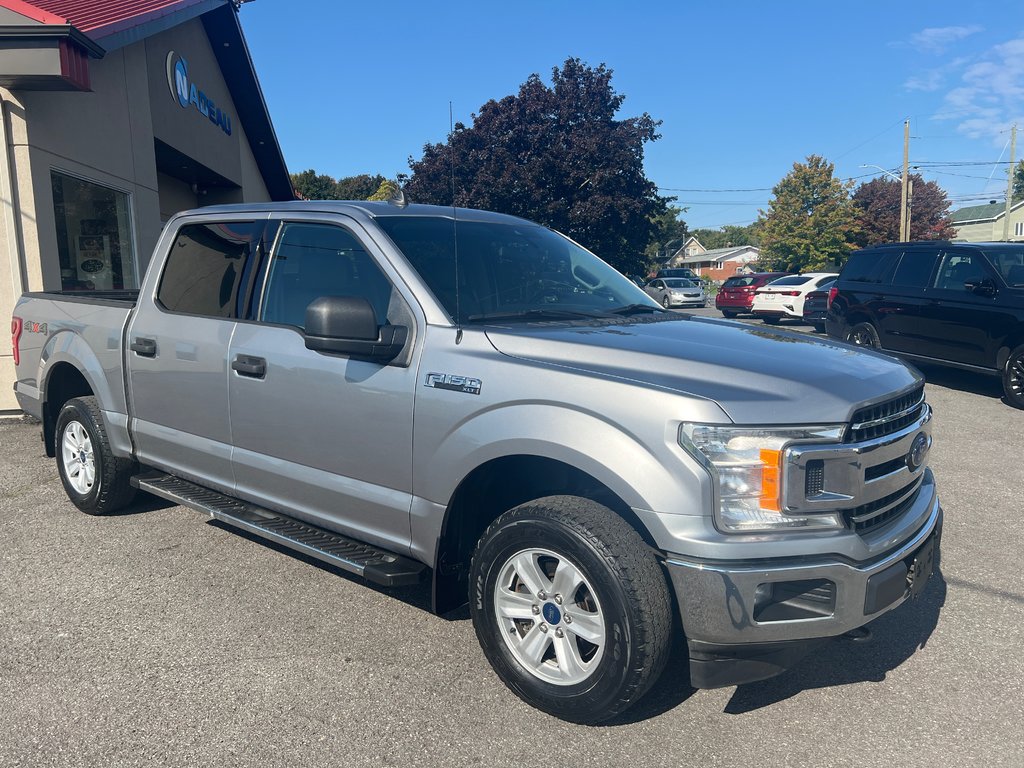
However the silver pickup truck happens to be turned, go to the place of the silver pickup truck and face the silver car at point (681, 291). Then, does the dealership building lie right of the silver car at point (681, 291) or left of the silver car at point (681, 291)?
left

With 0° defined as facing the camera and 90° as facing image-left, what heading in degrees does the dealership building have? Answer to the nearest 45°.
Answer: approximately 315°

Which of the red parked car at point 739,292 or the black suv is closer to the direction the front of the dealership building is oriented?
the black suv

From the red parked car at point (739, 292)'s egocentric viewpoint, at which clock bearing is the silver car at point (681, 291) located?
The silver car is roughly at 10 o'clock from the red parked car.

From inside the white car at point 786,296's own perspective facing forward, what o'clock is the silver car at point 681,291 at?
the silver car at point 681,291 is roughly at 10 o'clock from the white car at point 786,296.

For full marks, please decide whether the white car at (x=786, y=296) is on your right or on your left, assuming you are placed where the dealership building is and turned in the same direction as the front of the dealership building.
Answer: on your left

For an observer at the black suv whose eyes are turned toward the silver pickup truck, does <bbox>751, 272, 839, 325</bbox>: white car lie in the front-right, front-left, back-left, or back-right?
back-right

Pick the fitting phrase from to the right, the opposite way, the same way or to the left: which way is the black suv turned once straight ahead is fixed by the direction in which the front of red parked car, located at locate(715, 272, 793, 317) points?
to the right

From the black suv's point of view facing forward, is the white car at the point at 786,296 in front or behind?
behind

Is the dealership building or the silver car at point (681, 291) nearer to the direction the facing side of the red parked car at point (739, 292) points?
the silver car

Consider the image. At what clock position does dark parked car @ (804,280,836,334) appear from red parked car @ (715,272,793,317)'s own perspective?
dark parked car @ (804,280,836,334) is roughly at 4 o'clock from red parked car @ (715,272,793,317).

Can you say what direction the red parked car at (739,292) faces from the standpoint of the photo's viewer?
facing away from the viewer and to the right of the viewer

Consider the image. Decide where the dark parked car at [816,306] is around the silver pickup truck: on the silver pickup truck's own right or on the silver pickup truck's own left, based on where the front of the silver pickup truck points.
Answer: on the silver pickup truck's own left
